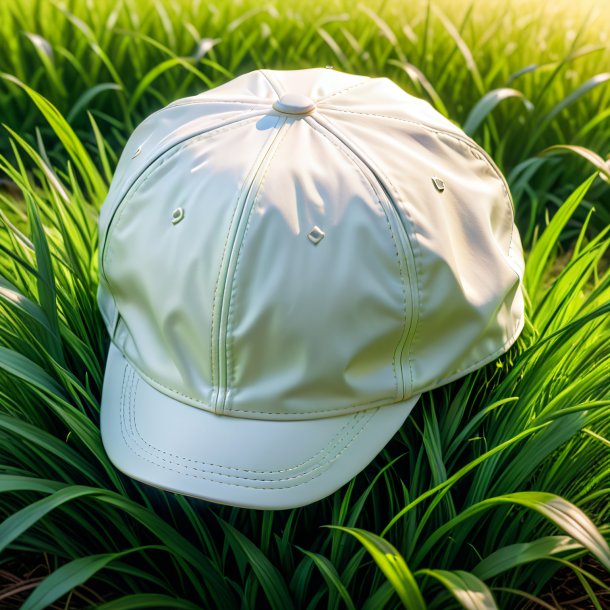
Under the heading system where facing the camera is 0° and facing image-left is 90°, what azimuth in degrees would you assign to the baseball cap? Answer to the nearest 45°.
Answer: approximately 45°
